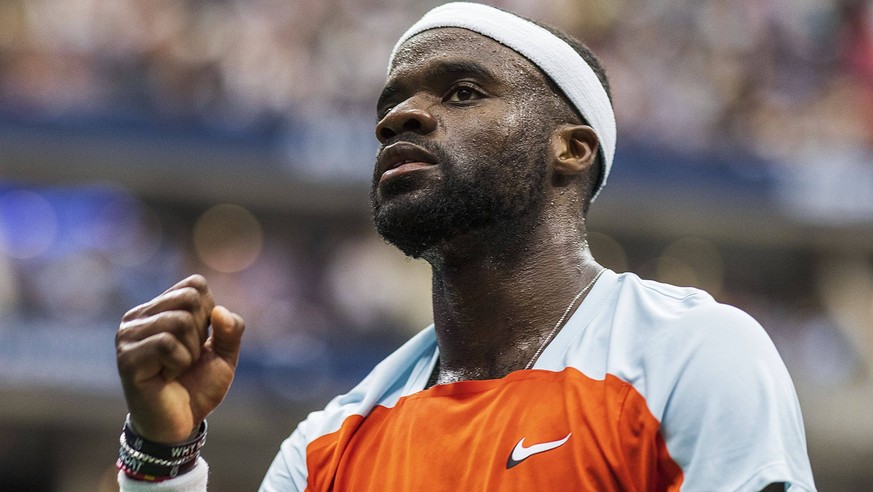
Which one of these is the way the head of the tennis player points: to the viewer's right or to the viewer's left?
to the viewer's left

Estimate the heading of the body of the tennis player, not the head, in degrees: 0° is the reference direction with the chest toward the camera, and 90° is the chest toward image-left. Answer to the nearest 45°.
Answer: approximately 45°
